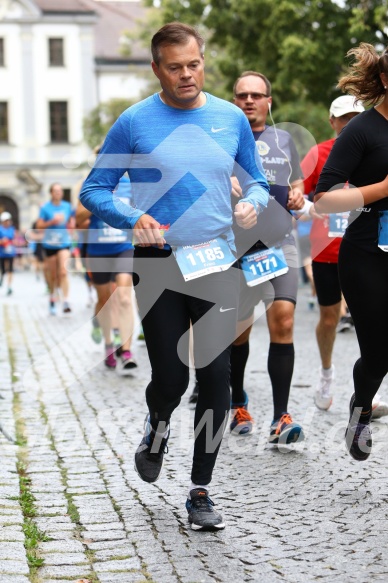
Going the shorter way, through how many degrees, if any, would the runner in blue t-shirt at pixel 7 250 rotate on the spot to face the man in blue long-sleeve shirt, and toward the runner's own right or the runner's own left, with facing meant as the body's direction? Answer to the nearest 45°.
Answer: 0° — they already face them

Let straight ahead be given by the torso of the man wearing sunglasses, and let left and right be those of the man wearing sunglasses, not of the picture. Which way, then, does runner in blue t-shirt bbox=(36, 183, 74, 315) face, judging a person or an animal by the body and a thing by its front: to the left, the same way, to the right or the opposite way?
the same way

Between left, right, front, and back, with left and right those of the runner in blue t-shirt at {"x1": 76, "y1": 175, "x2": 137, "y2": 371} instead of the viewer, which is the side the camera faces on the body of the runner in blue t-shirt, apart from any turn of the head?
front

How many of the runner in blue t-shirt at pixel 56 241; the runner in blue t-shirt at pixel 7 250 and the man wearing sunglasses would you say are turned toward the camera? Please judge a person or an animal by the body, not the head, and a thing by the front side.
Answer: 3

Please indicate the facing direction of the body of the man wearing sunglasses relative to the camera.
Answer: toward the camera

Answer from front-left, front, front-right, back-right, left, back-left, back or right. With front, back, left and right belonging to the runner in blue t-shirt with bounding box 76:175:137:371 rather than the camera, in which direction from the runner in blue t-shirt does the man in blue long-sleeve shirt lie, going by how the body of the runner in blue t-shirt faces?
front

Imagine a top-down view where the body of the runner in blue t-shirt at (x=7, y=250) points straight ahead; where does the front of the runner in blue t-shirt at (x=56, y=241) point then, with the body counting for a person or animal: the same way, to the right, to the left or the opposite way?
the same way

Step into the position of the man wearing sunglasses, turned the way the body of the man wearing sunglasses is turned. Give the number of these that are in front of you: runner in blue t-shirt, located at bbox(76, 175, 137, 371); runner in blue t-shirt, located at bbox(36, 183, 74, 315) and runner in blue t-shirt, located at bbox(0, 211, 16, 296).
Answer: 0

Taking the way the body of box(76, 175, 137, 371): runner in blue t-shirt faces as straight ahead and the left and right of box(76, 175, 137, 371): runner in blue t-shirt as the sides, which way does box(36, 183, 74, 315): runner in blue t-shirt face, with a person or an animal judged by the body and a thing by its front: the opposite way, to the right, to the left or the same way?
the same way

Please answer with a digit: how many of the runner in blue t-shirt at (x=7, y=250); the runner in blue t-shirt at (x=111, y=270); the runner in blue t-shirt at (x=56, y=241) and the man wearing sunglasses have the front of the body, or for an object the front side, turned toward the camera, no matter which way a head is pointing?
4

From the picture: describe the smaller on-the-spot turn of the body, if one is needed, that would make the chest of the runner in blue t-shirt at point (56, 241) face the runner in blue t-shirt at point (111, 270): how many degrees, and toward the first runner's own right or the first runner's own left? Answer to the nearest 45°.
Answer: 0° — they already face them

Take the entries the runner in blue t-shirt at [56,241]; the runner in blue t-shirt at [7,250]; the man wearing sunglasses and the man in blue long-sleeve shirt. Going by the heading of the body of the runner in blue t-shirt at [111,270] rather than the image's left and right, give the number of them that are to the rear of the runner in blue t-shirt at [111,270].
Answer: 2

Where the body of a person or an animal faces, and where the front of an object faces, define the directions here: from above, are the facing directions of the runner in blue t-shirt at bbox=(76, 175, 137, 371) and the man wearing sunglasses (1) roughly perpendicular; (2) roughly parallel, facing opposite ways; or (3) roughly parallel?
roughly parallel

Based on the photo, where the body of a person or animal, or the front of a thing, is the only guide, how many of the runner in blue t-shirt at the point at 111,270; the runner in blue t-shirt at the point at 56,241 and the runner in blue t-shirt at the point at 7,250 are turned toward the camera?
3

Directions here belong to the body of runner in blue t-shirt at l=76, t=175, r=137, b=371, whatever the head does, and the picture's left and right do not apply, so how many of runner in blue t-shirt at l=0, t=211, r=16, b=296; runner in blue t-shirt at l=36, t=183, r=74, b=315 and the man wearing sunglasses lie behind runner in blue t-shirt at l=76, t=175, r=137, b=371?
2

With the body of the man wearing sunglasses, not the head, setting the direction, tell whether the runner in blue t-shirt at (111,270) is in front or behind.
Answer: behind
